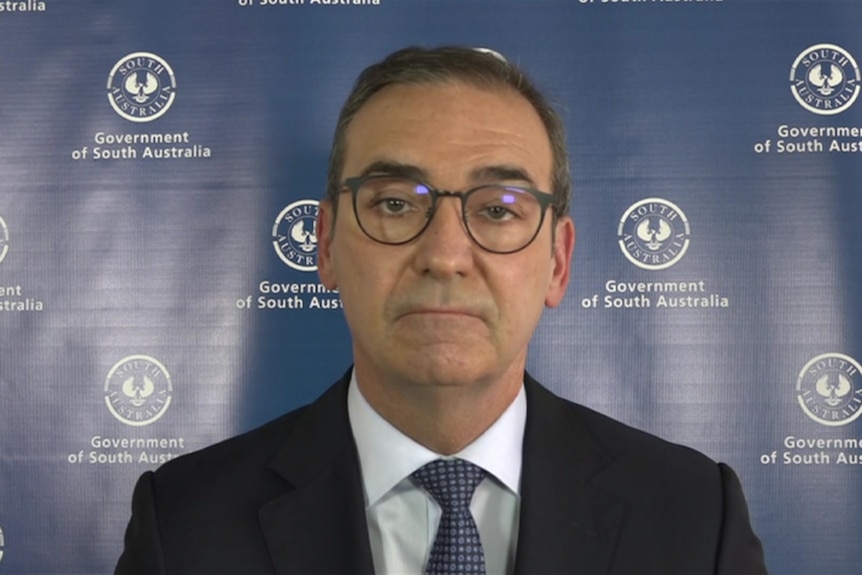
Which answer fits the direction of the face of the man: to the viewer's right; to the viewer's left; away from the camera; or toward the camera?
toward the camera

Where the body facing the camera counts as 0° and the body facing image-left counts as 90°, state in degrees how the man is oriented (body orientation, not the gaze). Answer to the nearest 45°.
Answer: approximately 0°
